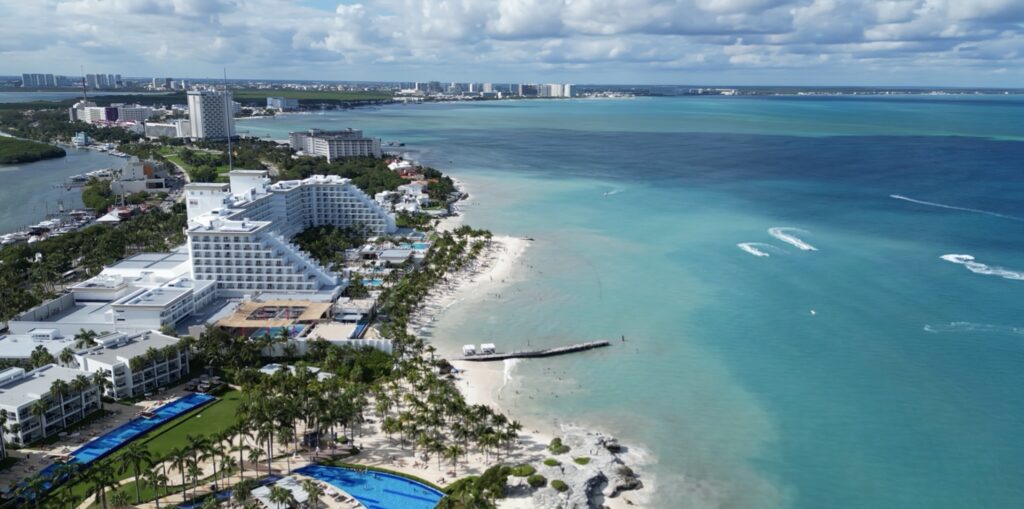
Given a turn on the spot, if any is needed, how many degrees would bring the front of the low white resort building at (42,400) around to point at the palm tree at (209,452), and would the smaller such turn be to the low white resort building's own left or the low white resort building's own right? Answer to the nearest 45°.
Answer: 0° — it already faces it

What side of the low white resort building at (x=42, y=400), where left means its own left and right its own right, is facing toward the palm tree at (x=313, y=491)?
front

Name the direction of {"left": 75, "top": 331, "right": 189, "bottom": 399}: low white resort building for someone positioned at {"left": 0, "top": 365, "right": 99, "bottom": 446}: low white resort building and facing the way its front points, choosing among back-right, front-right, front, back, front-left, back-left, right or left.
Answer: left

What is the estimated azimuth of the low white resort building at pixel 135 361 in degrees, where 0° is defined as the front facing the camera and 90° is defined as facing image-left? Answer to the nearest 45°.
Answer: approximately 315°

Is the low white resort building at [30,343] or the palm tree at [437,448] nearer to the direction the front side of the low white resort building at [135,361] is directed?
the palm tree

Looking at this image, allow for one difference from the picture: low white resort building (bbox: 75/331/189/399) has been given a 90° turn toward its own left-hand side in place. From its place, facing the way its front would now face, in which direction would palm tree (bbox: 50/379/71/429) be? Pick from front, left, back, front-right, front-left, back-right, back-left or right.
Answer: back

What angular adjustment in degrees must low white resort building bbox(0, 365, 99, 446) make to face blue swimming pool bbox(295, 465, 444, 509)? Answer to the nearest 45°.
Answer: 0° — it already faces it

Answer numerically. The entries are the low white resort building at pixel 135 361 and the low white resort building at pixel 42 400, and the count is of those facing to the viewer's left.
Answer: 0

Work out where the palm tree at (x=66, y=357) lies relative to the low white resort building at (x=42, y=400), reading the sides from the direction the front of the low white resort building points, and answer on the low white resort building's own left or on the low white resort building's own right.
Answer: on the low white resort building's own left

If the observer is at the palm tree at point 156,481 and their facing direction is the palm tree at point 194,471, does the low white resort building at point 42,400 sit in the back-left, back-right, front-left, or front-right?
back-left

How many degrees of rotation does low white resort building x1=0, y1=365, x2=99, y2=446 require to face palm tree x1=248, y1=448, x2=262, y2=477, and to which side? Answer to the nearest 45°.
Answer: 0° — it already faces it

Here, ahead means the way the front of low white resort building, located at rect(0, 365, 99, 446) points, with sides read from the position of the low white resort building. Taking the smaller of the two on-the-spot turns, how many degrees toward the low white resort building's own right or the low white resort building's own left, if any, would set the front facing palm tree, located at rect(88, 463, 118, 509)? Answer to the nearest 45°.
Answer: approximately 45° to the low white resort building's own right

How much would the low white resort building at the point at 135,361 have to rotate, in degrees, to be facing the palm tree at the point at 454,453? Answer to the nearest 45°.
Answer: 0° — it already faces it

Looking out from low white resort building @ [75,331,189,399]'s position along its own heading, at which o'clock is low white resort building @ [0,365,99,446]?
low white resort building @ [0,365,99,446] is roughly at 3 o'clock from low white resort building @ [75,331,189,399].

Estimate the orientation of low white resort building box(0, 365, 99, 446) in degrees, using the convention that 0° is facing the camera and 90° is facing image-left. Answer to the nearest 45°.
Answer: approximately 315°

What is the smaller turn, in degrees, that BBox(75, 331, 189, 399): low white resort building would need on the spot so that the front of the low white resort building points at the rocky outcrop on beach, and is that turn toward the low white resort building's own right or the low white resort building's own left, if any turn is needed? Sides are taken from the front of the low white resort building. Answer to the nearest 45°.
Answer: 0° — it already faces it

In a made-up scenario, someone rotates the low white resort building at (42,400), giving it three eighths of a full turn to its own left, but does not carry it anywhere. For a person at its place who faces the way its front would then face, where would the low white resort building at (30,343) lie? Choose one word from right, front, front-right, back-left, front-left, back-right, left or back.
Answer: front
